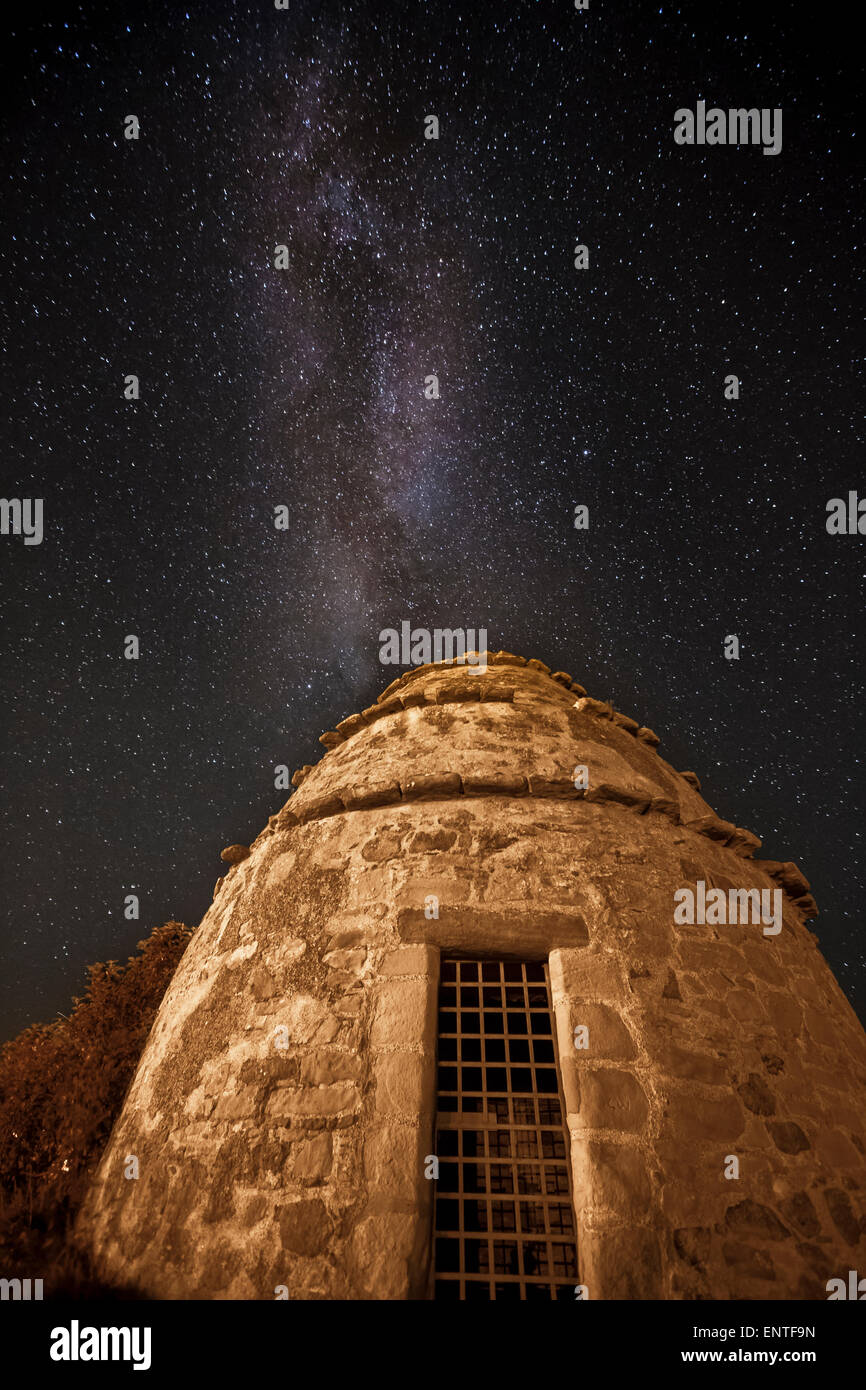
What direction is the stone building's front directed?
toward the camera
